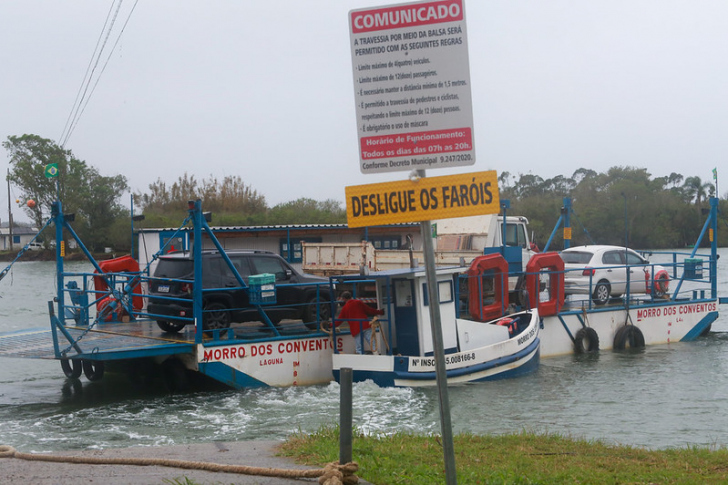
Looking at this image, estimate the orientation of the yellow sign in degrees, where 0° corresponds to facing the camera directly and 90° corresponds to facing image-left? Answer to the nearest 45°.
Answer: approximately 0°

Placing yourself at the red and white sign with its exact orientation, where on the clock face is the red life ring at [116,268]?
The red life ring is roughly at 5 o'clock from the red and white sign.

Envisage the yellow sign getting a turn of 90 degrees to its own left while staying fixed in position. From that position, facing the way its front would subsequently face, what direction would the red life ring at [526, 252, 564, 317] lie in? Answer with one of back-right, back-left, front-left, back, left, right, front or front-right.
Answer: left

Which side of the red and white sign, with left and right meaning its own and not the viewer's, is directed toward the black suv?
back

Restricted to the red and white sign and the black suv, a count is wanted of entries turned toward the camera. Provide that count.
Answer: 1

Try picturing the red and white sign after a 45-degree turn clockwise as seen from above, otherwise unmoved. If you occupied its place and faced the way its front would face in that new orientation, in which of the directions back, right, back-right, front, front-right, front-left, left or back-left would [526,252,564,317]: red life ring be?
back-right
